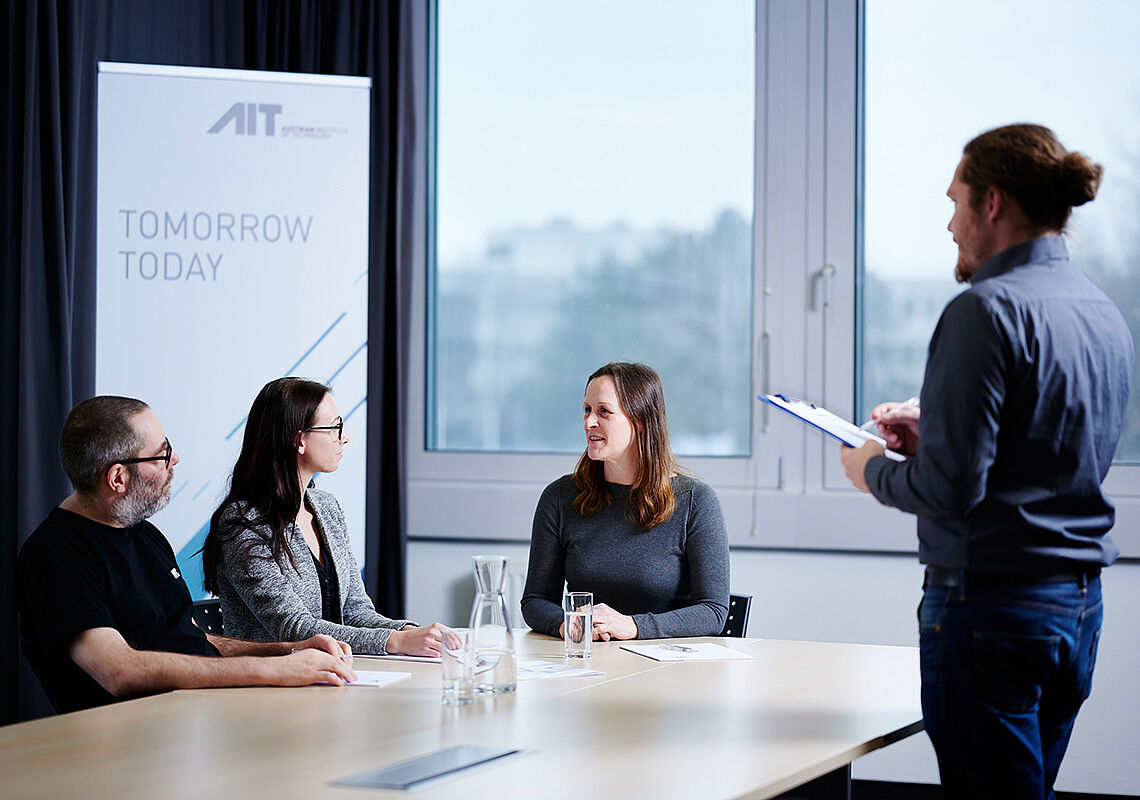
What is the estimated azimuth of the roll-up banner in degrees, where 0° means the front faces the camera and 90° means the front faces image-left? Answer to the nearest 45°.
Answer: approximately 0°

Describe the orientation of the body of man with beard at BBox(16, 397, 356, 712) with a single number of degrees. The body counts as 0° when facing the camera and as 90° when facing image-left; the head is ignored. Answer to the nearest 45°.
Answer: approximately 270°

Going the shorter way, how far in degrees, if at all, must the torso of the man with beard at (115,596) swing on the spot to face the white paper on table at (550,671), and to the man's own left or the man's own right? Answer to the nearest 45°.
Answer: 0° — they already face it

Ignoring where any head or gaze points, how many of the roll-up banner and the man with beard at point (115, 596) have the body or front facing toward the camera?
1

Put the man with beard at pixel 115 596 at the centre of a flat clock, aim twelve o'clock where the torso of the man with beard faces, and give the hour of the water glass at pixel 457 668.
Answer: The water glass is roughly at 1 o'clock from the man with beard.

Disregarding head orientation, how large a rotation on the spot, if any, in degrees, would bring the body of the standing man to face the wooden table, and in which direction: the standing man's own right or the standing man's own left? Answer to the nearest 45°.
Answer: approximately 45° to the standing man's own left

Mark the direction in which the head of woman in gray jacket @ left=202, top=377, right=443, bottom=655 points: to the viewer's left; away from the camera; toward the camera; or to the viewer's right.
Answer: to the viewer's right

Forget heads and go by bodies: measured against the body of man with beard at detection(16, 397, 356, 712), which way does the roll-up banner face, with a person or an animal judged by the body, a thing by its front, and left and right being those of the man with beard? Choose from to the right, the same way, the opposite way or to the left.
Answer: to the right
